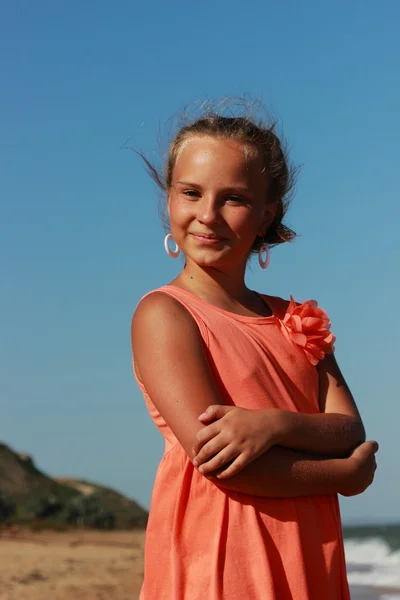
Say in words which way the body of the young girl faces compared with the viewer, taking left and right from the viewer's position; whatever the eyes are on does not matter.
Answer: facing the viewer and to the right of the viewer
